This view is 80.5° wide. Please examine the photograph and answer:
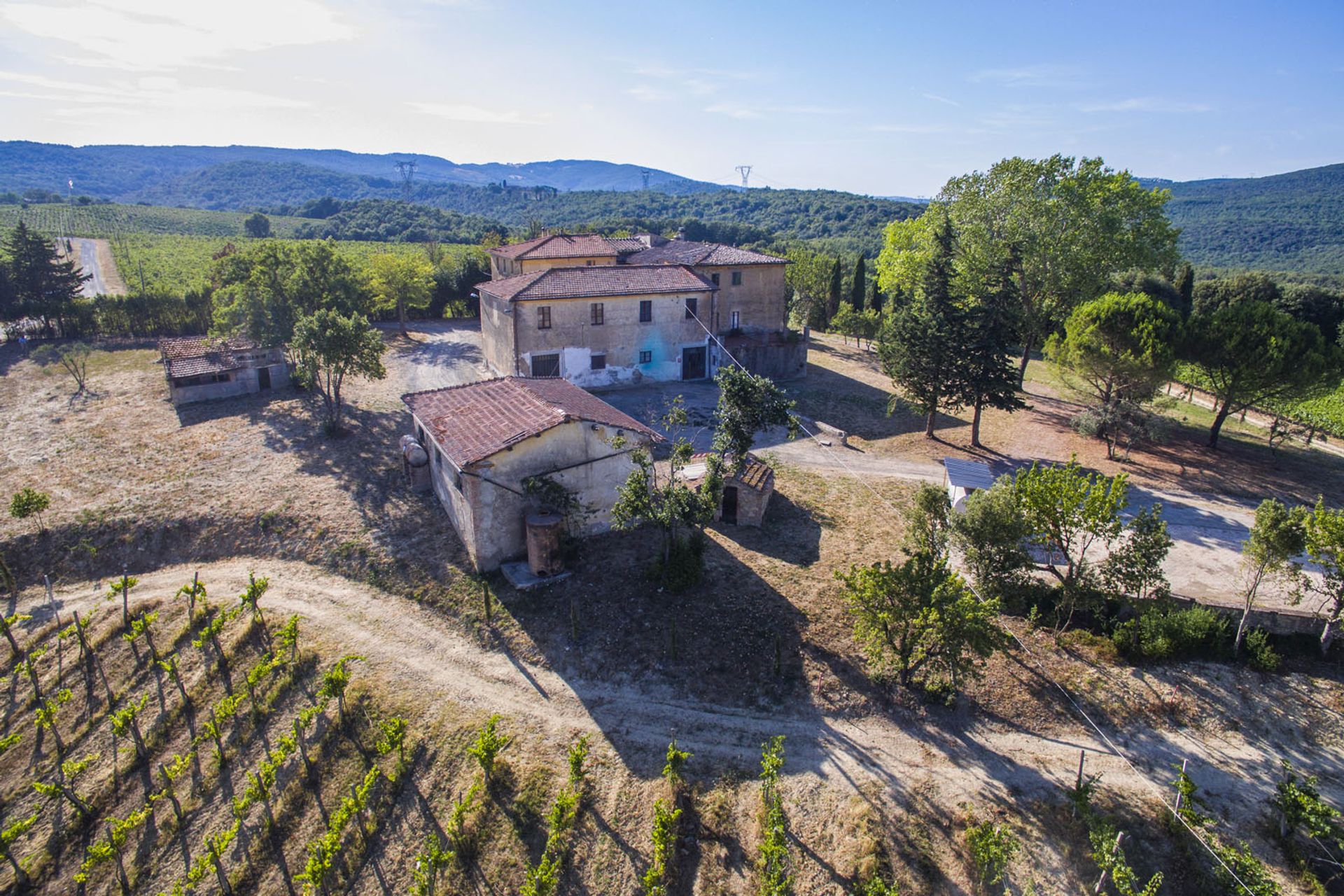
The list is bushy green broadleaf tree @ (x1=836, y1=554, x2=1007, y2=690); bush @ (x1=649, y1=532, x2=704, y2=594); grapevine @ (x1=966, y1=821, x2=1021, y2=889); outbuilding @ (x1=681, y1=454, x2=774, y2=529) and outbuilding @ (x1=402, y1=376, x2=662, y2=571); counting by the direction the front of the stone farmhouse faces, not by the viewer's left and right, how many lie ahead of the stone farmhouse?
5

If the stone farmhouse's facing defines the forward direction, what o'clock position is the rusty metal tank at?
The rusty metal tank is roughly at 12 o'clock from the stone farmhouse.

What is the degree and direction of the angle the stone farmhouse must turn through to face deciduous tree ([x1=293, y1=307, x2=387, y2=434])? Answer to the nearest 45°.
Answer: approximately 45° to its right

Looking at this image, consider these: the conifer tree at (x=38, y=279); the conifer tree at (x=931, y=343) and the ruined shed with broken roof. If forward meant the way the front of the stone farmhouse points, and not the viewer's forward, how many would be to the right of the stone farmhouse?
2

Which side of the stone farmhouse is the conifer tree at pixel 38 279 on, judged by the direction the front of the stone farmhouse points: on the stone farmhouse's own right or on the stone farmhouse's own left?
on the stone farmhouse's own right

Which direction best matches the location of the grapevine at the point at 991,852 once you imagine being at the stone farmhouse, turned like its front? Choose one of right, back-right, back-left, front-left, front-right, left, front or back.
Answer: front

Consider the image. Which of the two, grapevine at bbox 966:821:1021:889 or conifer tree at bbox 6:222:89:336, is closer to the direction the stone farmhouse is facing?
the grapevine

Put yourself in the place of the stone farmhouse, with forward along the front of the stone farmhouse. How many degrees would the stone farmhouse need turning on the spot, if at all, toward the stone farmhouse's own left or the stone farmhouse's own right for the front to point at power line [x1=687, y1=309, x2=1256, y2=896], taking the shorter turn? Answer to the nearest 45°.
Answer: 0° — it already faces it

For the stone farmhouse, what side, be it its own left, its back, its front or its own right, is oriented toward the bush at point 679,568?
front

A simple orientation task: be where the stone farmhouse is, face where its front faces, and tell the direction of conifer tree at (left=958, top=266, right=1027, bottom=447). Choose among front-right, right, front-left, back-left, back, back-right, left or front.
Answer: front-left

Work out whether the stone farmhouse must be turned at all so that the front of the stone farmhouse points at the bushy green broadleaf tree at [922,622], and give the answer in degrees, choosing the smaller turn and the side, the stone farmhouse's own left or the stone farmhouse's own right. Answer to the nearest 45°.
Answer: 0° — it already faces it

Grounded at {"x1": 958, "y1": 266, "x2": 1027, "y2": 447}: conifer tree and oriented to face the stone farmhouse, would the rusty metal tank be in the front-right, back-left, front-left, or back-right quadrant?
front-left

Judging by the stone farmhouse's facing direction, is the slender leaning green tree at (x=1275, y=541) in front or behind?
in front

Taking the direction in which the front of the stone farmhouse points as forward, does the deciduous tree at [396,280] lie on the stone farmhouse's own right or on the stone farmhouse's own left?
on the stone farmhouse's own right

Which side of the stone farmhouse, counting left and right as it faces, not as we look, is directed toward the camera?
front

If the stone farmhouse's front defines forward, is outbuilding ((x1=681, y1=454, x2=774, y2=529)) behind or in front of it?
in front

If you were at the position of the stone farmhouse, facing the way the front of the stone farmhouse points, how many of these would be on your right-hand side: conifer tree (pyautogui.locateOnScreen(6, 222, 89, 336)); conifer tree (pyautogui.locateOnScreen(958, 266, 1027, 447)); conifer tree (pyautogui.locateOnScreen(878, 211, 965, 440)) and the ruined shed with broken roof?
2

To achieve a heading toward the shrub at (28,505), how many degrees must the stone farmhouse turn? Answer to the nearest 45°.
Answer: approximately 45° to its right

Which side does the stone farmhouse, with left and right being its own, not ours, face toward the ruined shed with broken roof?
right
